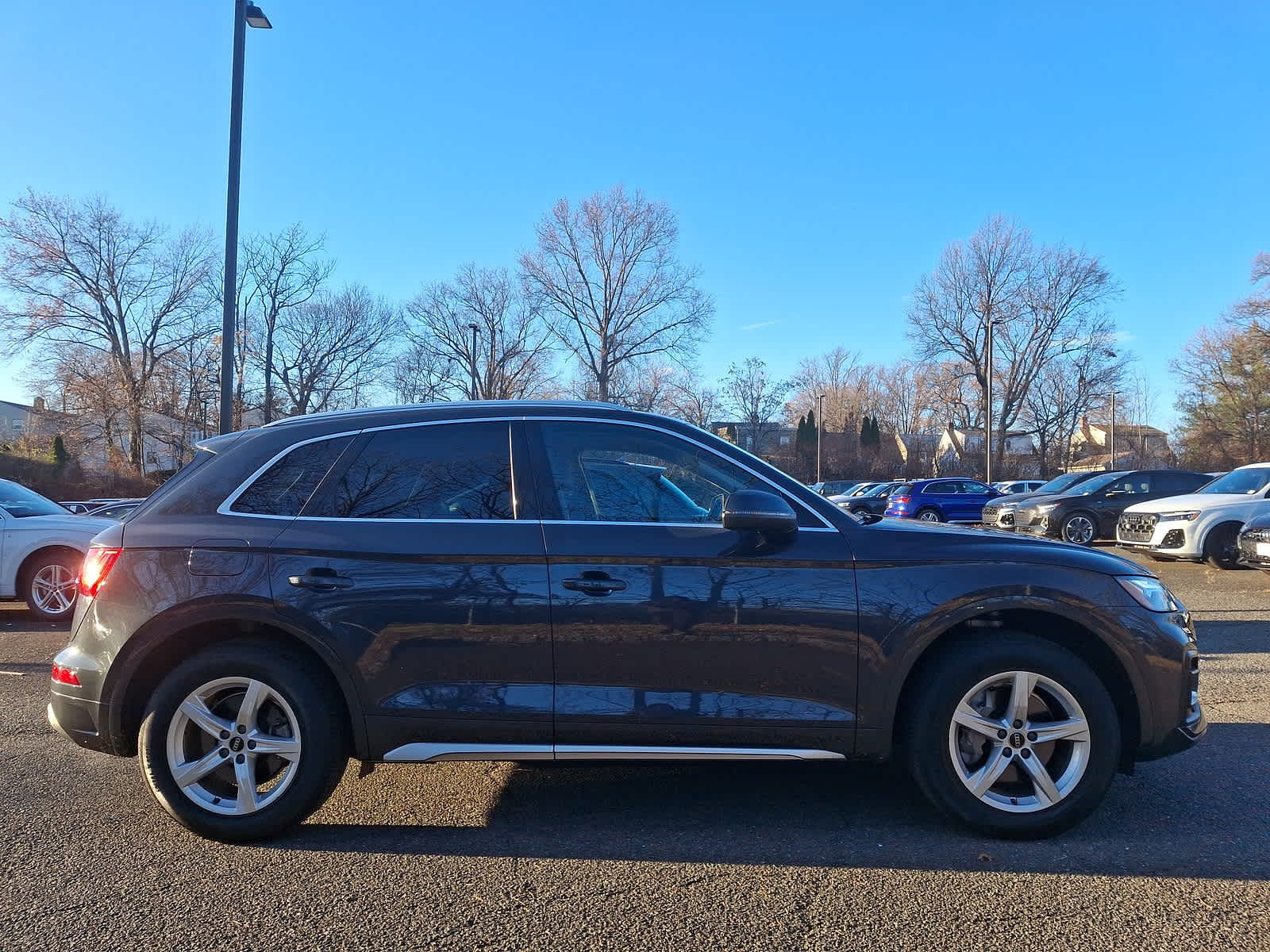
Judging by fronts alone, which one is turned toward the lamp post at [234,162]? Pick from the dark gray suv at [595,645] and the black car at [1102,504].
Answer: the black car

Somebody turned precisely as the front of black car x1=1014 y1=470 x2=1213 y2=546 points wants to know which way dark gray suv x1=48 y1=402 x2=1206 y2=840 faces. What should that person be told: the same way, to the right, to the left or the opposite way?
the opposite way

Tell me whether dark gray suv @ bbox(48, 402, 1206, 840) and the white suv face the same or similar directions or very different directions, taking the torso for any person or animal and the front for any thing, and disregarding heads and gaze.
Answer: very different directions

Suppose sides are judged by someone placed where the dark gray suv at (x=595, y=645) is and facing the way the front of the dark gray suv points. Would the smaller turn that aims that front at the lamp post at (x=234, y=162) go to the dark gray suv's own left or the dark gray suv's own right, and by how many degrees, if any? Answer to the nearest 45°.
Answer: approximately 135° to the dark gray suv's own left

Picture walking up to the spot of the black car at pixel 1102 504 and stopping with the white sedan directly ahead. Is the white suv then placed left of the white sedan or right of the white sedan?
left

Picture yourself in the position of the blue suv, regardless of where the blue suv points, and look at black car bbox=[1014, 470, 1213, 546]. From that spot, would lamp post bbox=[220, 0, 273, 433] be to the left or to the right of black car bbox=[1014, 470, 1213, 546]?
right

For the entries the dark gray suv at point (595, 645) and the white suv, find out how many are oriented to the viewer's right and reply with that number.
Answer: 1

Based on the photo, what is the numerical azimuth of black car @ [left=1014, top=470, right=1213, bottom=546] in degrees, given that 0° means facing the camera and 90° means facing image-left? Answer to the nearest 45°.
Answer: approximately 45°

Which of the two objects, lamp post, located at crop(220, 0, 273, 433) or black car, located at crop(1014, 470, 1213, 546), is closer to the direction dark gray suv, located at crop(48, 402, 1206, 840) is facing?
the black car

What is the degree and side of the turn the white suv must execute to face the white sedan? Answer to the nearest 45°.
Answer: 0° — it already faces it

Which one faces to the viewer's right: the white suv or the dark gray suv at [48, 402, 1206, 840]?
the dark gray suv

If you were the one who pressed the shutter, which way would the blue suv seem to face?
facing away from the viewer and to the right of the viewer

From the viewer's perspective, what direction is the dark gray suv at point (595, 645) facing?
to the viewer's right
